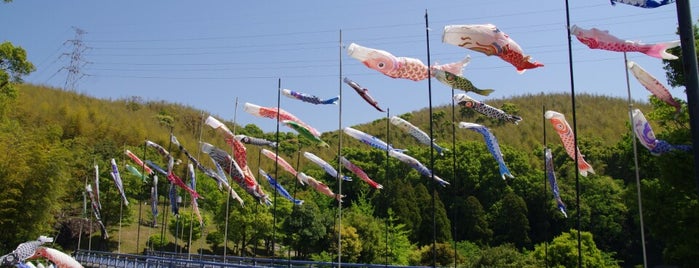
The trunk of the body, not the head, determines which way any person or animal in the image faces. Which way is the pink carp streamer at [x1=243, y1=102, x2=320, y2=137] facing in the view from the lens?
facing to the left of the viewer

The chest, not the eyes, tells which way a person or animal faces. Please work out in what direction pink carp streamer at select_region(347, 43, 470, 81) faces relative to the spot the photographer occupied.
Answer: facing to the left of the viewer

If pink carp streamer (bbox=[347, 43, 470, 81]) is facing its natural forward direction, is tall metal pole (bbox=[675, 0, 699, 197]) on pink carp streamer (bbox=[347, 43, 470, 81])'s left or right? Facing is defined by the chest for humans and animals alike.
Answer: on its left

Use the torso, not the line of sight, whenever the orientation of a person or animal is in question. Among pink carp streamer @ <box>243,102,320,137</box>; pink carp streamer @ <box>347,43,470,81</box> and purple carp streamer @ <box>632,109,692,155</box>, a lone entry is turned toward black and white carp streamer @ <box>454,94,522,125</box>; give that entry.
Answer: purple carp streamer @ <box>632,109,692,155</box>

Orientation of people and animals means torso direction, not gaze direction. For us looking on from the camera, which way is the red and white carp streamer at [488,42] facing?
facing to the left of the viewer

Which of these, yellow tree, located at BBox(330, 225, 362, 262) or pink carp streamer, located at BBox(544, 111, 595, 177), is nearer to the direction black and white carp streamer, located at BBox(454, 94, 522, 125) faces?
the yellow tree

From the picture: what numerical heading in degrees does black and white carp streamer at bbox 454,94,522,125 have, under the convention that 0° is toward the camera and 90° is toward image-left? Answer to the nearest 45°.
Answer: approximately 90°

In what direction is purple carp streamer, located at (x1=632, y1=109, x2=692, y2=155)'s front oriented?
to the viewer's left
